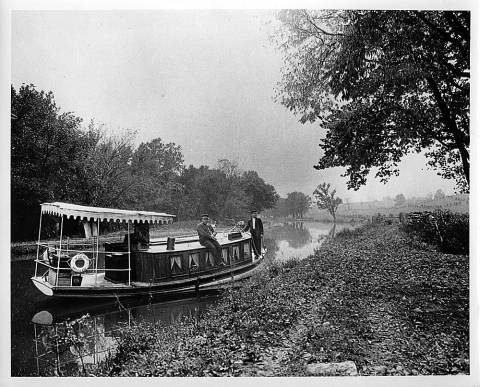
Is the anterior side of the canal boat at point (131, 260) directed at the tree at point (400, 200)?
no

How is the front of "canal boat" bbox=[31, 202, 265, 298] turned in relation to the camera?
facing away from the viewer and to the right of the viewer

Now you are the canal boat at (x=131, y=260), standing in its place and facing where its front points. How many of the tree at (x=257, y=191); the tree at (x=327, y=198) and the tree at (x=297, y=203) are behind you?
0

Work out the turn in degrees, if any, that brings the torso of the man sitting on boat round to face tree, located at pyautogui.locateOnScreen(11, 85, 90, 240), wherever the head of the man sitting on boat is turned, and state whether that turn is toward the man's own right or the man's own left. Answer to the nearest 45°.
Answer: approximately 135° to the man's own right
